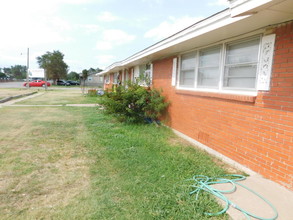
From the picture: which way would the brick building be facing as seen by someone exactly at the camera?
facing the viewer and to the left of the viewer

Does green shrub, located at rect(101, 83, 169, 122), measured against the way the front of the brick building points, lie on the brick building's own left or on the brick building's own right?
on the brick building's own right
